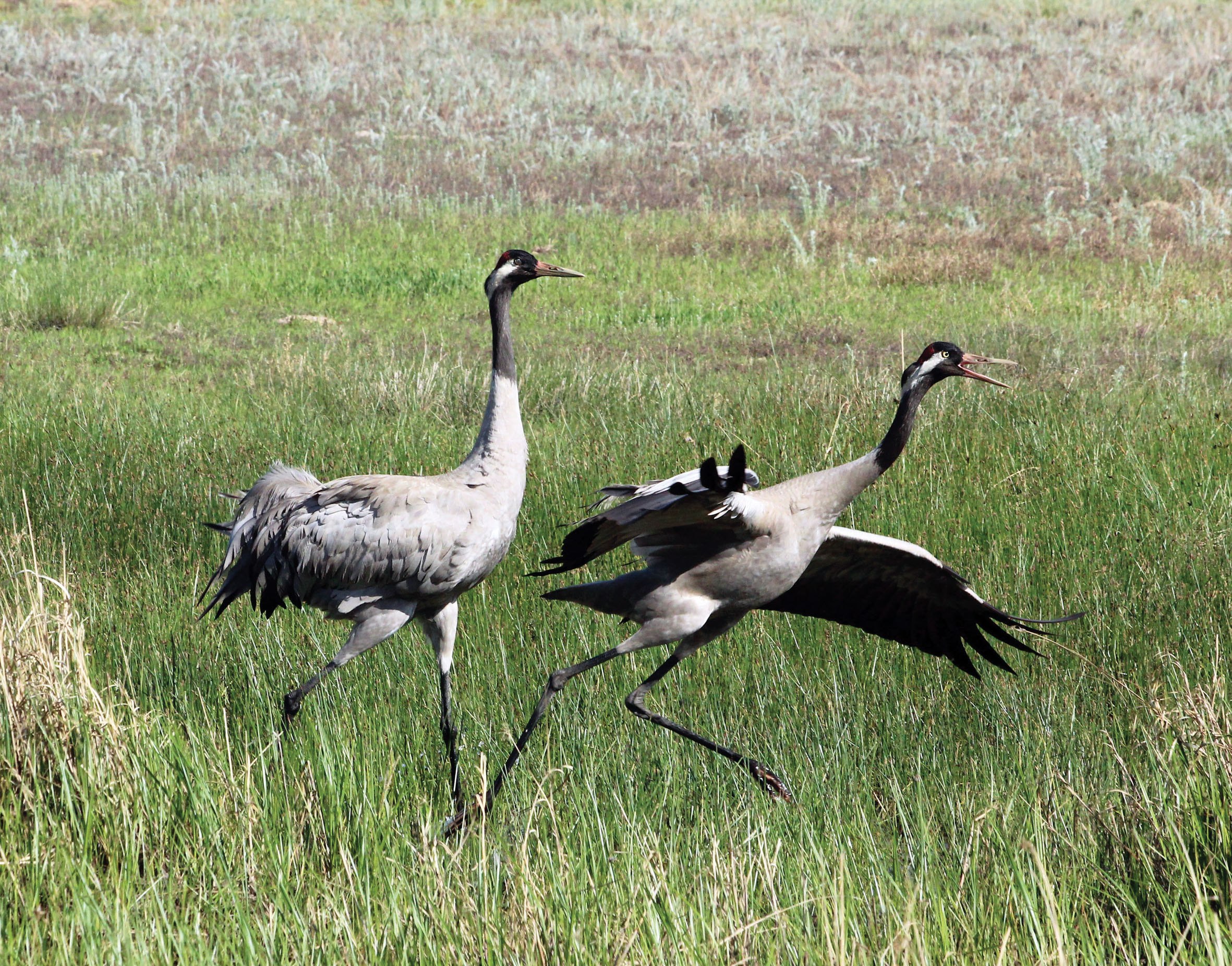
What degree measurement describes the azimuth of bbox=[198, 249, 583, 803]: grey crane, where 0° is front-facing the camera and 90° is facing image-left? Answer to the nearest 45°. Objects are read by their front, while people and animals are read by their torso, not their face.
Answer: approximately 270°

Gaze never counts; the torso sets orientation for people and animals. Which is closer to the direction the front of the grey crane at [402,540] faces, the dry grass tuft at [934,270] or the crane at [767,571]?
the crane

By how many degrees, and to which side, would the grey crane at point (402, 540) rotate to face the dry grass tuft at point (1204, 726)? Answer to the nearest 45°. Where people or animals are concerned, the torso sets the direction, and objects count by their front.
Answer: approximately 45° to its right

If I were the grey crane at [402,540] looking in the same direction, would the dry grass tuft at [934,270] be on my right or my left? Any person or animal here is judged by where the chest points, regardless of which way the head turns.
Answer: on my left

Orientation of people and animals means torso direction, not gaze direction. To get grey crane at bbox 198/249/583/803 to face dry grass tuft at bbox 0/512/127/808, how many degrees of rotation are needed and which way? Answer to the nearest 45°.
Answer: approximately 135° to its right
